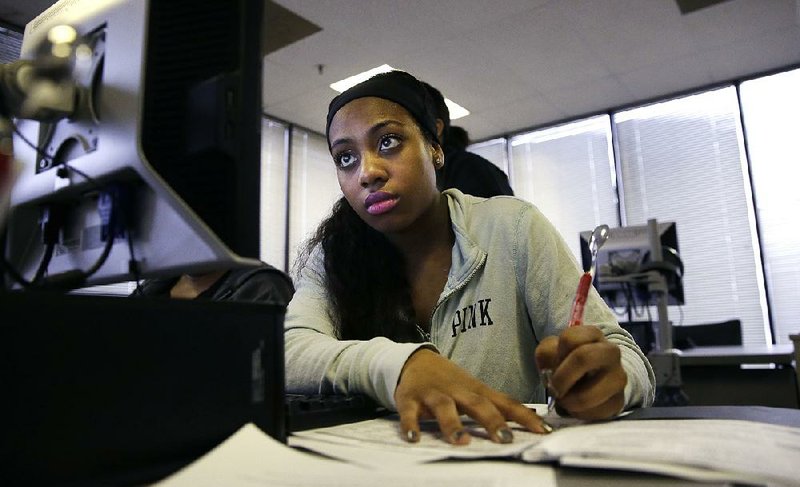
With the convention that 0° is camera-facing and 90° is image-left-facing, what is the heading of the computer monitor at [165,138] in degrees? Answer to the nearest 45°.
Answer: approximately 225°

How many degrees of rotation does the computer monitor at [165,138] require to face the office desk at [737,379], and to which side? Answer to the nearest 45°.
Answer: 0° — it already faces it

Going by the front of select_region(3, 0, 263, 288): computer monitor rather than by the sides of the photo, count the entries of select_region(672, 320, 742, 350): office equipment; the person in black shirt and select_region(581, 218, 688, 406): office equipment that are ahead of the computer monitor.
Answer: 3

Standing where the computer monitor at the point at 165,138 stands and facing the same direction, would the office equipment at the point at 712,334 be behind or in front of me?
in front

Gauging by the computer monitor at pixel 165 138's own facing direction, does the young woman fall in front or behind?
in front

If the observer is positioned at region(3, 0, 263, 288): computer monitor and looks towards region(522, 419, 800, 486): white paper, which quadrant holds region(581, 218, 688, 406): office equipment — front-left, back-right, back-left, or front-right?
front-left

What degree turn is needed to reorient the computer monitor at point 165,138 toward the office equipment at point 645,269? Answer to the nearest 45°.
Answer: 0° — it already faces it

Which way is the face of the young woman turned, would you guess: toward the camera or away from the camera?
toward the camera
